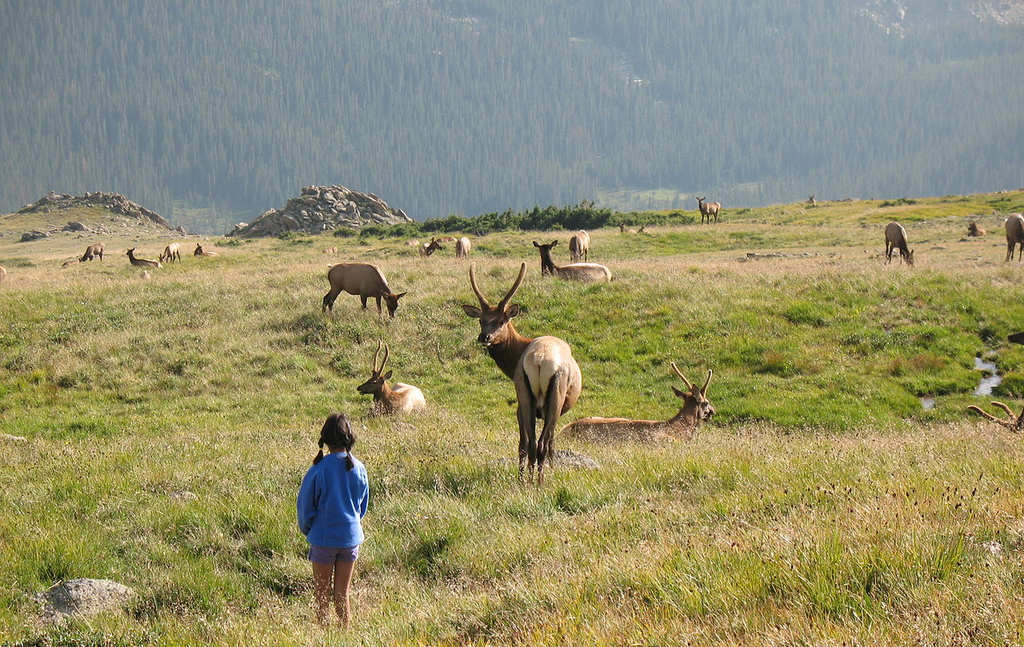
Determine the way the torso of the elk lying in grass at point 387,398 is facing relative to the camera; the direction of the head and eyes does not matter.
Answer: to the viewer's left

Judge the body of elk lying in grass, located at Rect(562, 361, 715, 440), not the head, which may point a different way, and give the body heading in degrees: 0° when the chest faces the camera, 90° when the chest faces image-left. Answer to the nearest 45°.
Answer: approximately 270°

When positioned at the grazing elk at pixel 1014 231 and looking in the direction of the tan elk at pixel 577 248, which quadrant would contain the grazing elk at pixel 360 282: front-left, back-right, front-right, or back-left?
front-left

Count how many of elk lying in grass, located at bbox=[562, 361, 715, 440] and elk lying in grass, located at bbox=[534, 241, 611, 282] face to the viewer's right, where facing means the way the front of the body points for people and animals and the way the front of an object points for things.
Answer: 1

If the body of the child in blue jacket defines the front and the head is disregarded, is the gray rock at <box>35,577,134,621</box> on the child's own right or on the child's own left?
on the child's own left

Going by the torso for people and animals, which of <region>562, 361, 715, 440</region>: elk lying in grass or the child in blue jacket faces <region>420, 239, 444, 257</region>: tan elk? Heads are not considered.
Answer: the child in blue jacket

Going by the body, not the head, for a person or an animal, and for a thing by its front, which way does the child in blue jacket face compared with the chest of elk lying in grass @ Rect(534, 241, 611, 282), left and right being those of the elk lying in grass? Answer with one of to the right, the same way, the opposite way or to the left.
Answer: to the right

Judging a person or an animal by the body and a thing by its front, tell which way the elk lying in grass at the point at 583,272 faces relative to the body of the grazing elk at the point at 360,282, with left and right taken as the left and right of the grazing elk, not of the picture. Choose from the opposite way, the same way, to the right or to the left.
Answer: the opposite way

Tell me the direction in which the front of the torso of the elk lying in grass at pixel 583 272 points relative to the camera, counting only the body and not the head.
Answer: to the viewer's left

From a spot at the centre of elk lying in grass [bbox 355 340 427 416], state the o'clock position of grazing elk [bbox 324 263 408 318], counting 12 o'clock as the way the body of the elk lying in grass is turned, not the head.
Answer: The grazing elk is roughly at 3 o'clock from the elk lying in grass.

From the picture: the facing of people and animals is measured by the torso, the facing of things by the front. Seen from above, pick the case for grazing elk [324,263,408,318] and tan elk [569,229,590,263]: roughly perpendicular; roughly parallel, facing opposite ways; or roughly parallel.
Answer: roughly perpendicular

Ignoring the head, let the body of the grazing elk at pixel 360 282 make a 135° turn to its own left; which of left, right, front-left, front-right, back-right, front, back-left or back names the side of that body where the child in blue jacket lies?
back-left

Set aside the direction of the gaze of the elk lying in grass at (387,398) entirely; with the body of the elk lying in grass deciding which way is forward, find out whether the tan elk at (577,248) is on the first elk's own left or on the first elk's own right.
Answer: on the first elk's own right

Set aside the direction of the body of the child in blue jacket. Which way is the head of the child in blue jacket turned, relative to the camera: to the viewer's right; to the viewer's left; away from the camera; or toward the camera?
away from the camera

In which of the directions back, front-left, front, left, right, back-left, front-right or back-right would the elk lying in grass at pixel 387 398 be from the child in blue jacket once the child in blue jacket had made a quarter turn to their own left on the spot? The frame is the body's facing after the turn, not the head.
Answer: right

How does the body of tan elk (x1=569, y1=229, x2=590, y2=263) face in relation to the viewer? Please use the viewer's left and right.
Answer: facing away from the viewer

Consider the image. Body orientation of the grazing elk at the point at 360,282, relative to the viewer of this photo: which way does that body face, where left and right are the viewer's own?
facing to the right of the viewer

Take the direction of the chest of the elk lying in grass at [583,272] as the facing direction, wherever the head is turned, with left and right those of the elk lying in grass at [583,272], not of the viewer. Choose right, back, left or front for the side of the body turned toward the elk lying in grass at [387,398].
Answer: left

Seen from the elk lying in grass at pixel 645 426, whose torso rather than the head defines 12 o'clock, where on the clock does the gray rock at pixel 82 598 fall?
The gray rock is roughly at 4 o'clock from the elk lying in grass.

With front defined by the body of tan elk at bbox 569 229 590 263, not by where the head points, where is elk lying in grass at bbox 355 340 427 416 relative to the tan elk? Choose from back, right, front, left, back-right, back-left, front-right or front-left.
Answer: back
